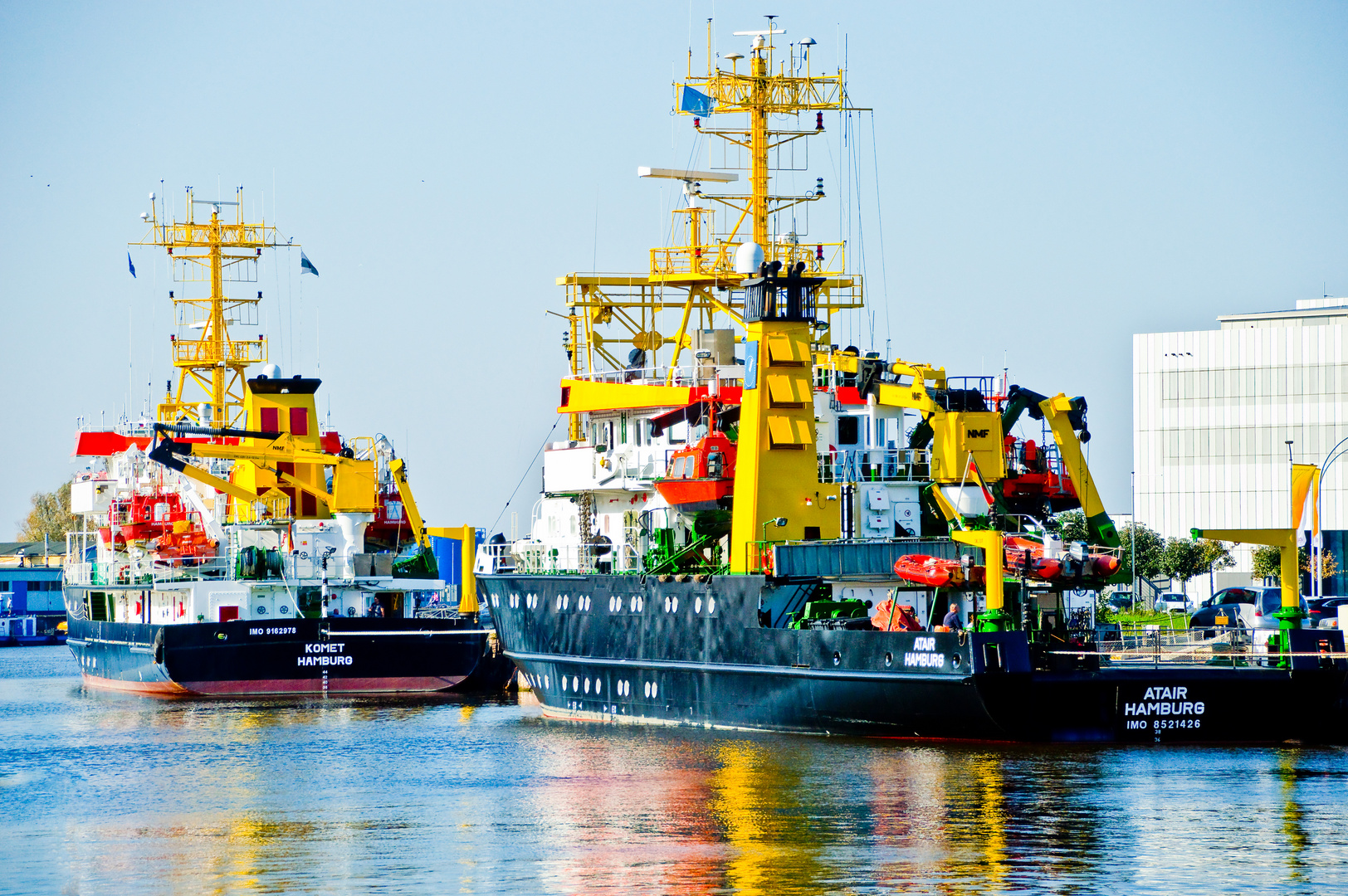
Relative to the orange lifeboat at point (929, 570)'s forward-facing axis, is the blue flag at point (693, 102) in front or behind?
in front

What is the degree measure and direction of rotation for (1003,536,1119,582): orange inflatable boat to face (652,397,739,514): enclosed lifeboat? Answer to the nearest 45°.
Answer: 0° — it already faces it

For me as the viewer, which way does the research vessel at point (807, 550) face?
facing away from the viewer and to the left of the viewer

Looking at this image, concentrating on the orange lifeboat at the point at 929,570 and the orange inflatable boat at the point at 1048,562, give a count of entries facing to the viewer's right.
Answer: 0

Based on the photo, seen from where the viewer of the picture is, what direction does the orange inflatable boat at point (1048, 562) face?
facing away from the viewer and to the left of the viewer

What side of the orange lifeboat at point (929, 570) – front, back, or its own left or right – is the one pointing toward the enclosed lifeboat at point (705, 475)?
front

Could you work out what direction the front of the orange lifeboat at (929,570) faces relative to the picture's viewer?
facing away from the viewer and to the left of the viewer
